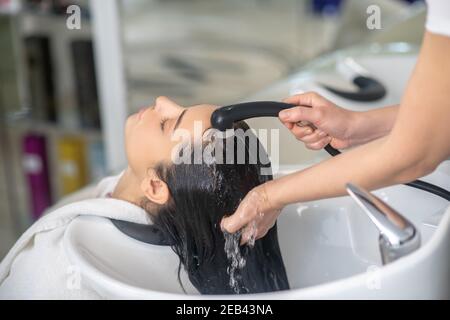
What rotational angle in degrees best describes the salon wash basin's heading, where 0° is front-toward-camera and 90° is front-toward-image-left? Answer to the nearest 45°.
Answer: approximately 90°

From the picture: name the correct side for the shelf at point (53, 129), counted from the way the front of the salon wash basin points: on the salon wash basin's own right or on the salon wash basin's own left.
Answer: on the salon wash basin's own right
